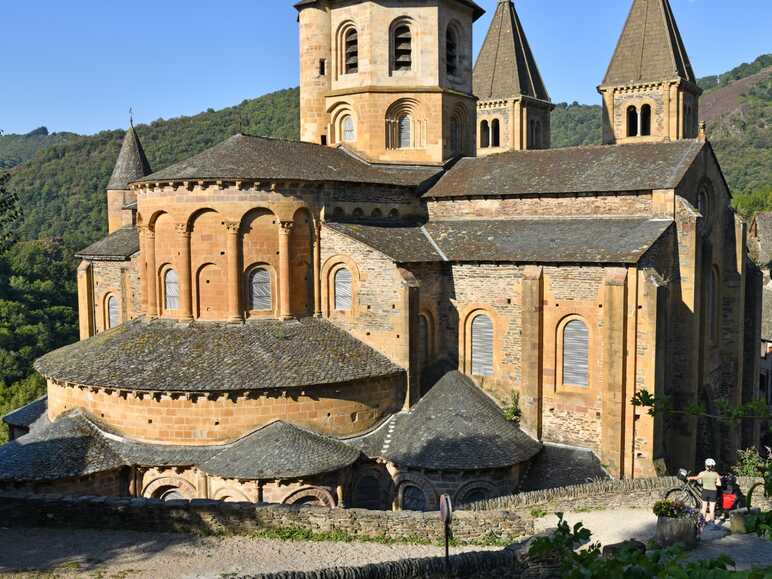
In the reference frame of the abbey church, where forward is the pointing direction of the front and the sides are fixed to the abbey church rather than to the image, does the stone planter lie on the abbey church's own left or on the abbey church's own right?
on the abbey church's own right

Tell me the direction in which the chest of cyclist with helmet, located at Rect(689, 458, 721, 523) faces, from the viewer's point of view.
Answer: away from the camera

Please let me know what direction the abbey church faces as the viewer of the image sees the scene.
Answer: facing away from the viewer and to the right of the viewer

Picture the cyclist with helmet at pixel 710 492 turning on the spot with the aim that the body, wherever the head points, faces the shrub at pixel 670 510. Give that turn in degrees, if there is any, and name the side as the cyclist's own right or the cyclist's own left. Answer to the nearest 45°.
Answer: approximately 135° to the cyclist's own left

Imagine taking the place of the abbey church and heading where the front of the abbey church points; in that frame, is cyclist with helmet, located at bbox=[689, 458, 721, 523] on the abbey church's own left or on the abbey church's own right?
on the abbey church's own right

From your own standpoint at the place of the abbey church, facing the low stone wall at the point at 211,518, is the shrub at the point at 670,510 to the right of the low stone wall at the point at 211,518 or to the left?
left
